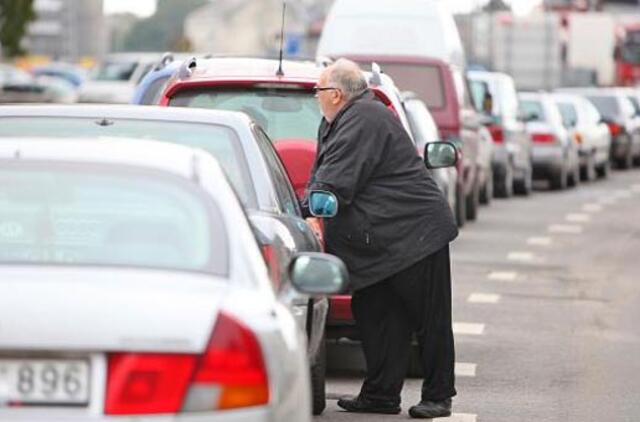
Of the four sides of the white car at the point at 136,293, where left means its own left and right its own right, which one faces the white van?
front

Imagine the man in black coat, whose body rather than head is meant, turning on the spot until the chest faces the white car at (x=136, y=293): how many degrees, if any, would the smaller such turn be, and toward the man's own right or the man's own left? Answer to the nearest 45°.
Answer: approximately 90° to the man's own left

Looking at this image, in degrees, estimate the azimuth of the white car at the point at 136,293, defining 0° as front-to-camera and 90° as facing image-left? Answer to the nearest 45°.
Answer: approximately 180°

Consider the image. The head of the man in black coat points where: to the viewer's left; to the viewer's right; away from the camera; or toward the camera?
to the viewer's left

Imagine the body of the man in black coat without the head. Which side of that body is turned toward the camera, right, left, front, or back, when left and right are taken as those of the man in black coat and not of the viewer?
left

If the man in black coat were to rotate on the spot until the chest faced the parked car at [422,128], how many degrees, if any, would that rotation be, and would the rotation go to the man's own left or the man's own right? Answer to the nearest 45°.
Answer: approximately 90° to the man's own right

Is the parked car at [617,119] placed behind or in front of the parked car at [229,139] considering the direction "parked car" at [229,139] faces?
in front

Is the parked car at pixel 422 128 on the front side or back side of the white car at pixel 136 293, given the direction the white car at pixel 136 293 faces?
on the front side

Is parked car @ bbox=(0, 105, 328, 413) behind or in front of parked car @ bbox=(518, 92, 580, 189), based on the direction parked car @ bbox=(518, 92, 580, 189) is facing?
behind

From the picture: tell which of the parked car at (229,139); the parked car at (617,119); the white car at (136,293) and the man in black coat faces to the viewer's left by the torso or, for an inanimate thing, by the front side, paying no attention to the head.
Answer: the man in black coat

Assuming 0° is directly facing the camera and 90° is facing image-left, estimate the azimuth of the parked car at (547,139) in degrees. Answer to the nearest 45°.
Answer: approximately 225°

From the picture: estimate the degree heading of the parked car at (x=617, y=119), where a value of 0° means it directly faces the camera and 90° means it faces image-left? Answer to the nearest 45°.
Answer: approximately 225°

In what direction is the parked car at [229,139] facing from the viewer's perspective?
away from the camera

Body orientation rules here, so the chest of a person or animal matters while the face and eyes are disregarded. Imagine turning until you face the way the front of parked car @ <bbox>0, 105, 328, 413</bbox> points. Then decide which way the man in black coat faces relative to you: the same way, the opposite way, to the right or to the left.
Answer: to the left

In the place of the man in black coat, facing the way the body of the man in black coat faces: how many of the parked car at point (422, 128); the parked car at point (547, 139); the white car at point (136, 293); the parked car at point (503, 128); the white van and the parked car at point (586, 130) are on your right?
5

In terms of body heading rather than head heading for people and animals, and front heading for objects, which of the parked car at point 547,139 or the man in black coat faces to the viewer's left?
the man in black coat
